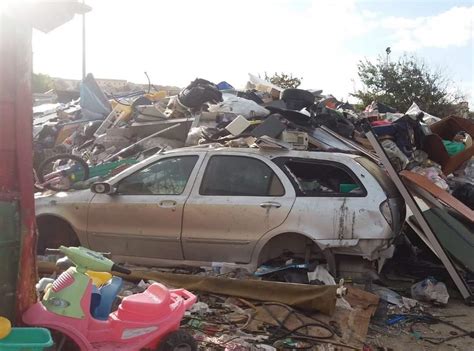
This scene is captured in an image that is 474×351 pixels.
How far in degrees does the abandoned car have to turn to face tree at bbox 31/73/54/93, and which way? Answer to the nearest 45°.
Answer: approximately 90° to its right

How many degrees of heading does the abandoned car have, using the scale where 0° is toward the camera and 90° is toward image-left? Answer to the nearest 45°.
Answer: approximately 90°

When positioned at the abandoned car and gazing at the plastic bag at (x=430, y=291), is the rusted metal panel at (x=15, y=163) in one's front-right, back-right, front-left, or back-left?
back-right

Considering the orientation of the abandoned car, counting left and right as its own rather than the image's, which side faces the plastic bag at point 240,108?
right

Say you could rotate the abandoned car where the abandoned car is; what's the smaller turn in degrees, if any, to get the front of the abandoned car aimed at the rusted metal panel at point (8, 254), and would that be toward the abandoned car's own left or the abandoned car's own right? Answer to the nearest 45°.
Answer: approximately 45° to the abandoned car's own left

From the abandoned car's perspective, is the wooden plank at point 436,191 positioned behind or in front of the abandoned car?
behind

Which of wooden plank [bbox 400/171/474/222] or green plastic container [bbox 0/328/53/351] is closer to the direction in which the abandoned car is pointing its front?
the green plastic container

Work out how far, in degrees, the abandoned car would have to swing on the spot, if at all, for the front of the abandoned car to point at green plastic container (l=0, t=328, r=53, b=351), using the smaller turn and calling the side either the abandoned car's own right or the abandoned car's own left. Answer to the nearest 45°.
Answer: approximately 90° to the abandoned car's own left

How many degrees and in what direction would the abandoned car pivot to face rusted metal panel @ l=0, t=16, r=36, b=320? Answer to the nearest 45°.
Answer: approximately 45° to its left

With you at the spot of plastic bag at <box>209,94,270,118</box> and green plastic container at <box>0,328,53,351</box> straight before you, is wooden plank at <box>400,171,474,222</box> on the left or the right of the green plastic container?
left

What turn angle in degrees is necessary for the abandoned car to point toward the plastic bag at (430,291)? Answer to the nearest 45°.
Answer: approximately 180°
